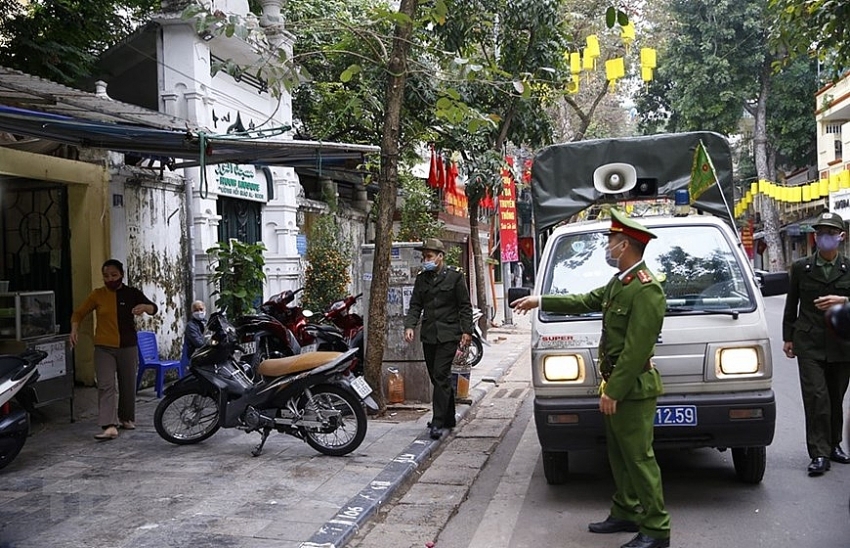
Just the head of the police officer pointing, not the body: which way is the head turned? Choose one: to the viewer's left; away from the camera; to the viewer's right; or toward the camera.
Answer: to the viewer's left

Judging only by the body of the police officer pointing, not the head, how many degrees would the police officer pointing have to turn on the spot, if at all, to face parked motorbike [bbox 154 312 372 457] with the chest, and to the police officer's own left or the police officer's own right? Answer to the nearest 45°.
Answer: approximately 45° to the police officer's own right

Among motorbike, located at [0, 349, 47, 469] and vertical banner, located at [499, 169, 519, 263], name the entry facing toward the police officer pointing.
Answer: the vertical banner

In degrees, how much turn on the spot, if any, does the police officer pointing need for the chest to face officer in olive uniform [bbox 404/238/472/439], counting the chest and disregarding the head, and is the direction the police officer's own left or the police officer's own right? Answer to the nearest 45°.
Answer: approximately 45° to the police officer's own right

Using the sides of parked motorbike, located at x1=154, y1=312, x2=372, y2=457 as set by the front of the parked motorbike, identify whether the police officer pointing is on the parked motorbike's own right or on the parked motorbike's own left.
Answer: on the parked motorbike's own left

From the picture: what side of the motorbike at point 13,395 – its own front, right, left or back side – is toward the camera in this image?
left

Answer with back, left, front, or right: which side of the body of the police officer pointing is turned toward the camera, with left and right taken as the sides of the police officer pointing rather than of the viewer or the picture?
left

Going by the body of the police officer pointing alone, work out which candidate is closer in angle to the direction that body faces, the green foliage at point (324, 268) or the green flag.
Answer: the green foliage

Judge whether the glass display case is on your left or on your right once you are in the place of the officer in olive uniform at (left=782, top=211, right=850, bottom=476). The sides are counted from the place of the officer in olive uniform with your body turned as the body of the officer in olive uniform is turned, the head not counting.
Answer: on your right

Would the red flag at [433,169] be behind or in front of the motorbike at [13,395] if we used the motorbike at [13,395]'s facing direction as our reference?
behind

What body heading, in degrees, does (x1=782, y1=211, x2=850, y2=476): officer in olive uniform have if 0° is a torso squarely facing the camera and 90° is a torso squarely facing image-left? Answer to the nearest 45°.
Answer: approximately 0°

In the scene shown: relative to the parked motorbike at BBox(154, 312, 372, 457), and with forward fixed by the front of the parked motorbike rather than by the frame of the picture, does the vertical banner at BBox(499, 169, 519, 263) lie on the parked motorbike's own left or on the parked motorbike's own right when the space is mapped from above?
on the parked motorbike's own right
